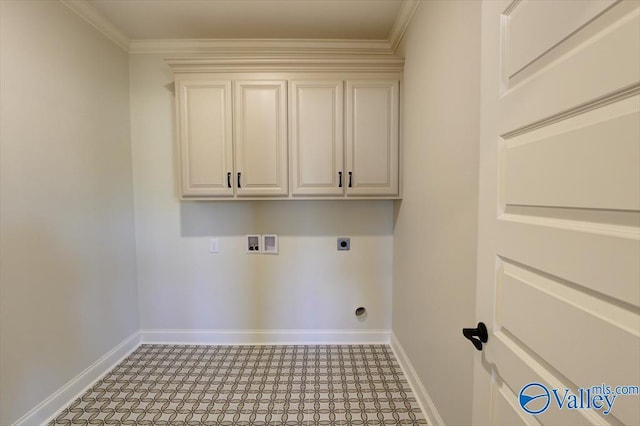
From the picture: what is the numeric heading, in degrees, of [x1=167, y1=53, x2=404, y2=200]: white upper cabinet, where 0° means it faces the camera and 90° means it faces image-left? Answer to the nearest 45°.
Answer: approximately 0°

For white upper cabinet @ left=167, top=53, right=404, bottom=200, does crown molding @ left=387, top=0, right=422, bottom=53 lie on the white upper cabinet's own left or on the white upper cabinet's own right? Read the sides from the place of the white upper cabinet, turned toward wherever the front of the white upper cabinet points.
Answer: on the white upper cabinet's own left

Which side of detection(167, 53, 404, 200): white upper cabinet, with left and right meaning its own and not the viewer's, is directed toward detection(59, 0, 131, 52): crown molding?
right
